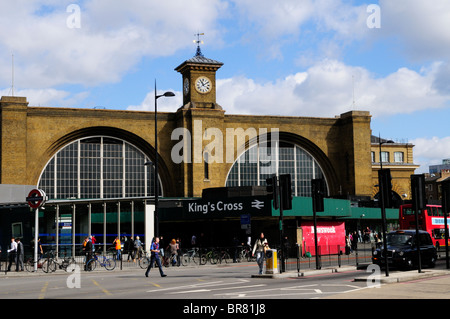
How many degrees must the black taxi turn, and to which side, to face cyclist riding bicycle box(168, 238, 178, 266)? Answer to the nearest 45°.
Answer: approximately 45° to its right

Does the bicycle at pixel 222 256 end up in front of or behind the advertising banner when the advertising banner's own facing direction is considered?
in front

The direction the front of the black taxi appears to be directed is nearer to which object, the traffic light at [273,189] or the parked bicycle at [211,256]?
the traffic light

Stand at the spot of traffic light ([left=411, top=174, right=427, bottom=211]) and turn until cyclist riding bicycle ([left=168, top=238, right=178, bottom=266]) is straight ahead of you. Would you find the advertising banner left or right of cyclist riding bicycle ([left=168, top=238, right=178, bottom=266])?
right

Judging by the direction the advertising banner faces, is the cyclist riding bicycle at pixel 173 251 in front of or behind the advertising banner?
in front

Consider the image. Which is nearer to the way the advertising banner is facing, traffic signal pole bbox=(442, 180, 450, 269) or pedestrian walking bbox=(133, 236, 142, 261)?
the traffic signal pole

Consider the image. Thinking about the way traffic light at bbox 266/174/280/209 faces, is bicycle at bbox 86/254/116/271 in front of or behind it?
in front
